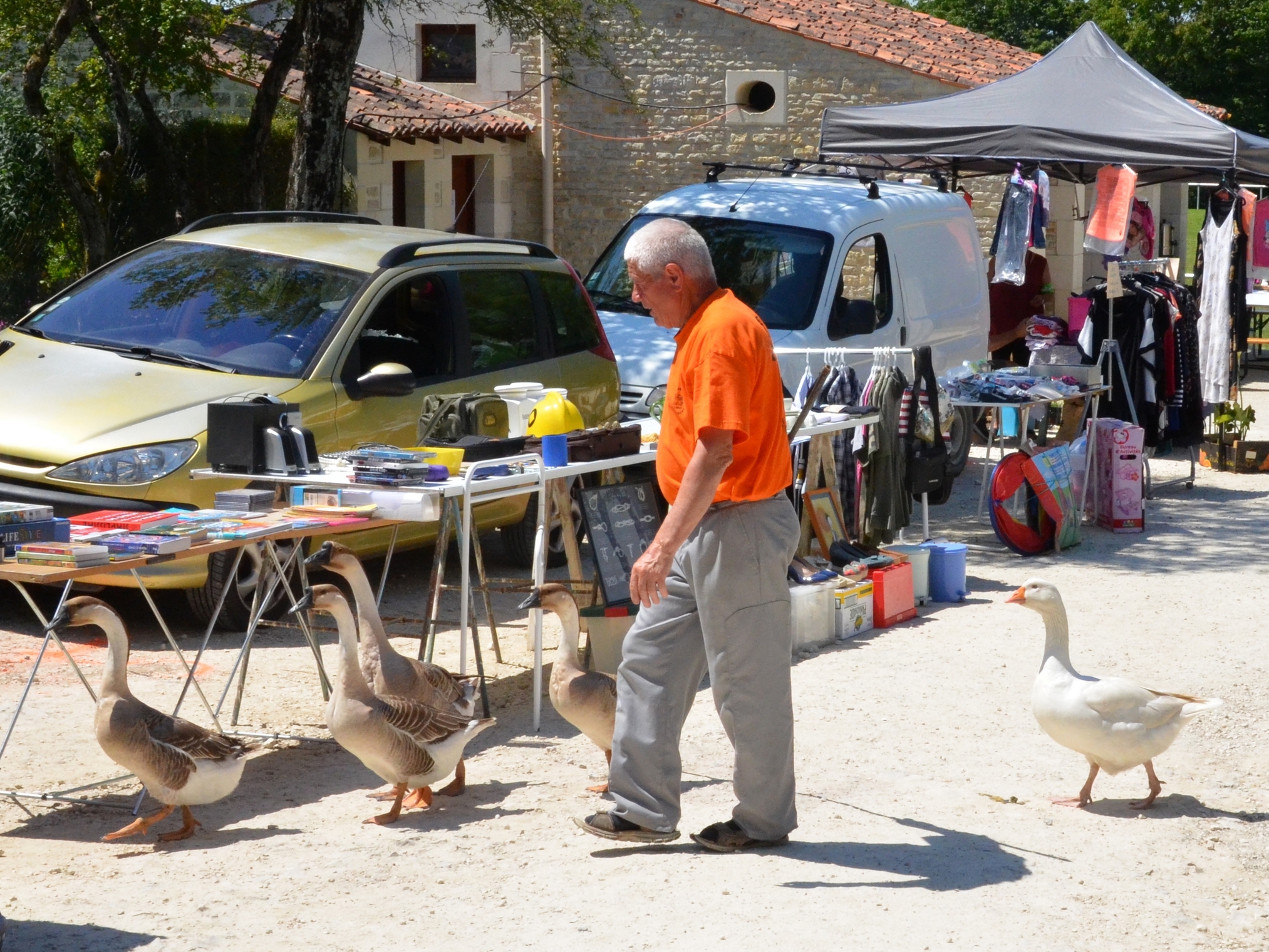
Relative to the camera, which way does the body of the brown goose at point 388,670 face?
to the viewer's left

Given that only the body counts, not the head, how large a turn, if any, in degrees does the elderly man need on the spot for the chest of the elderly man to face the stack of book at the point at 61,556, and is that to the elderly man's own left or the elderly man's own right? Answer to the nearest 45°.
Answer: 0° — they already face it

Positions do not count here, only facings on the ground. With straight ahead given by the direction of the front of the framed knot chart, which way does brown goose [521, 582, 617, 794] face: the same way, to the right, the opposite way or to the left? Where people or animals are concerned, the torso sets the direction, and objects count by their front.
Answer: to the right

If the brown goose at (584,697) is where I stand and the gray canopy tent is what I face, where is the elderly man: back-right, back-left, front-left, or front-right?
back-right

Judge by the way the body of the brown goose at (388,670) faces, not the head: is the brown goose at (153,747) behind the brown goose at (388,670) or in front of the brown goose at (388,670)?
in front

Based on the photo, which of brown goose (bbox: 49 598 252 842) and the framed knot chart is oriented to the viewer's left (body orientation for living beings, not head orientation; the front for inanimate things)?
the brown goose

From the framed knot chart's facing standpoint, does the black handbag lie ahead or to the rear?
to the rear

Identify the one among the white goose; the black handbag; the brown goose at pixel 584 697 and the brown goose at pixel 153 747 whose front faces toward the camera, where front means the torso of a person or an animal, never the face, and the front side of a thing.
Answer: the black handbag

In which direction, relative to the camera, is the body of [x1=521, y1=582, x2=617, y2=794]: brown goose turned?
to the viewer's left

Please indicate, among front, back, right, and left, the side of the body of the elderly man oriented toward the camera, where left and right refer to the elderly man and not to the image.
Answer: left

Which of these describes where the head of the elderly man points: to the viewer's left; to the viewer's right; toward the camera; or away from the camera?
to the viewer's left

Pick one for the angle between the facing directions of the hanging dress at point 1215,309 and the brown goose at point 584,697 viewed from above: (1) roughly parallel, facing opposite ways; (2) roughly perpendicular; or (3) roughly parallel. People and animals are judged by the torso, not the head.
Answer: roughly perpendicular

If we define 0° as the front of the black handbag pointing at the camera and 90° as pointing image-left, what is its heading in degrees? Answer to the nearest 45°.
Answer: approximately 0°
